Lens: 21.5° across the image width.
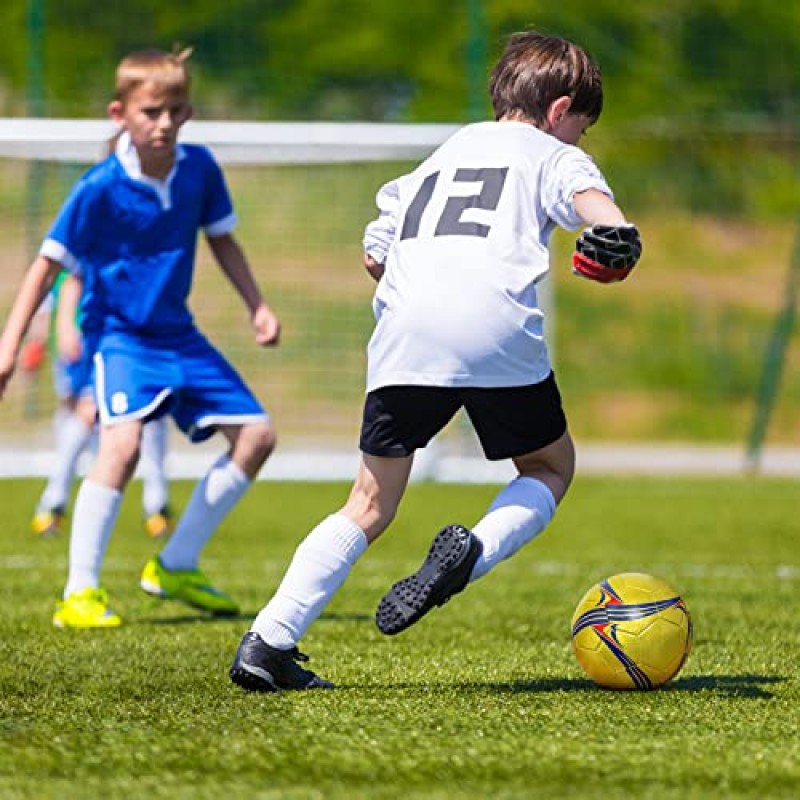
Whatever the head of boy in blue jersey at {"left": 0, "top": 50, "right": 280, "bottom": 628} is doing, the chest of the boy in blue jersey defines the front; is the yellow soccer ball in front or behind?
in front

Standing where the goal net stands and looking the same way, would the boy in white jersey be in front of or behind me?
in front

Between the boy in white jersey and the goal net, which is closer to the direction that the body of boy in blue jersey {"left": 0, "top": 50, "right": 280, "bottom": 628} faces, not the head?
the boy in white jersey

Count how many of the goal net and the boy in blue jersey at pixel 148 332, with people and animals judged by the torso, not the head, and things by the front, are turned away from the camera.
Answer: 0

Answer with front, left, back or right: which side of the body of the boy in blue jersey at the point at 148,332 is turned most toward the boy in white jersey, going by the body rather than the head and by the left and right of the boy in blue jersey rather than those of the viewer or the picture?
front

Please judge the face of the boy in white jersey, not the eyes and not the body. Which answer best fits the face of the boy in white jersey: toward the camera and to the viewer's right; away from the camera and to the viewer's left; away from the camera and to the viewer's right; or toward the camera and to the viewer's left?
away from the camera and to the viewer's right

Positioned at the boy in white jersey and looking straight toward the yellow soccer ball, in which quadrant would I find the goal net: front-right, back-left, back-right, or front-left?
back-left

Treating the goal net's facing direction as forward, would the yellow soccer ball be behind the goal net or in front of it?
in front

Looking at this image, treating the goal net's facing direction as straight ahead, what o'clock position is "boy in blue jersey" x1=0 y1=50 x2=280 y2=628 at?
The boy in blue jersey is roughly at 12 o'clock from the goal net.

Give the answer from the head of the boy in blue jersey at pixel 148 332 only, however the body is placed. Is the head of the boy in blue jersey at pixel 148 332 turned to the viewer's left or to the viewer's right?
to the viewer's right

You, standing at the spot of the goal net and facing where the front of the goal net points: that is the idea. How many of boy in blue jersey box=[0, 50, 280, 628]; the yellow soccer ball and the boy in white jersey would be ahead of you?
3
